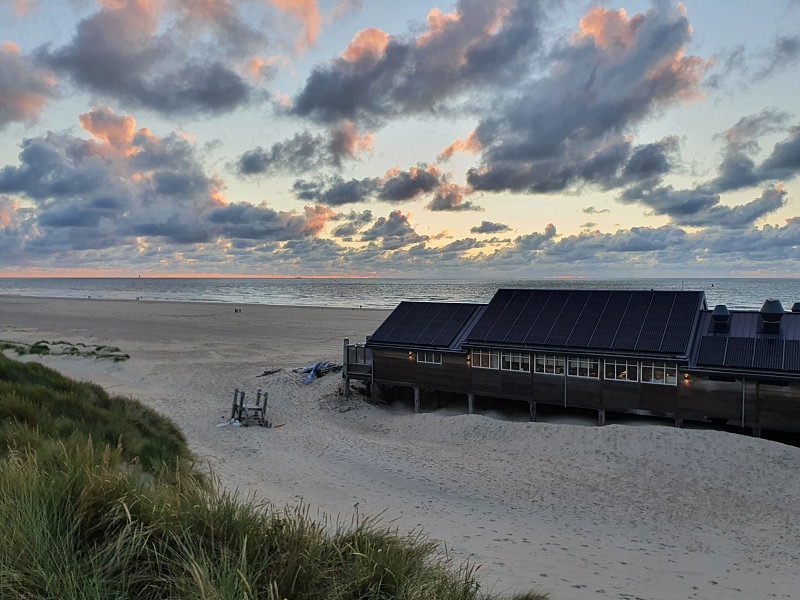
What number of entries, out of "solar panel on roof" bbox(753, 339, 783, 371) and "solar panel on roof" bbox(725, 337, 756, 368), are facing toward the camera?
2

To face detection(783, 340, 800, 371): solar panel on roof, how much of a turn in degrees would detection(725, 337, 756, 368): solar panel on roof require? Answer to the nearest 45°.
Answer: approximately 90° to its left

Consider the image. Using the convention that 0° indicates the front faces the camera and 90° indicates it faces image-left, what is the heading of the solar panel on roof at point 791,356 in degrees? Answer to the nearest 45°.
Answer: approximately 0°

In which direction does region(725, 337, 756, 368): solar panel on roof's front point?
toward the camera

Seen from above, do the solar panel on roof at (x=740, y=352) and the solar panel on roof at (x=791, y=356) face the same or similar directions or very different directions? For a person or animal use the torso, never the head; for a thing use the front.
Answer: same or similar directions

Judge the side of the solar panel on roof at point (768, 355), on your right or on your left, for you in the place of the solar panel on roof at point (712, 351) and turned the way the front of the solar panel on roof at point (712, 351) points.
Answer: on your left

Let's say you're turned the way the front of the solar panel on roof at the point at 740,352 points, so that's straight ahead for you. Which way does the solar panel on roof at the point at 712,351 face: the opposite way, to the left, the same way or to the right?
the same way

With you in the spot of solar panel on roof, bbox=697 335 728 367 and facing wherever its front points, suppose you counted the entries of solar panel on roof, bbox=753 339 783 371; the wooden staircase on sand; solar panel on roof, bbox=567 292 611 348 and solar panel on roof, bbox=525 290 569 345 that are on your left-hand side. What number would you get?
1

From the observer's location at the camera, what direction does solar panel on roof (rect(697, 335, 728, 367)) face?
facing the viewer

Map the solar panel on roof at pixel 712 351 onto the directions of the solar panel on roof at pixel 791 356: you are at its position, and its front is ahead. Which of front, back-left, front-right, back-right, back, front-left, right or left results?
right

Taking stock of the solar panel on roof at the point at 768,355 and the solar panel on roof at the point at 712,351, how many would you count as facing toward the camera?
2

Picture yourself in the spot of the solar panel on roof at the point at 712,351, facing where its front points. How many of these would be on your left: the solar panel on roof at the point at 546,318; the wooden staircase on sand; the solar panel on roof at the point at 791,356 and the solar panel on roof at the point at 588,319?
1

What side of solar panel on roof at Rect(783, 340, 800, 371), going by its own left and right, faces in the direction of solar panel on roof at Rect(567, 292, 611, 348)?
right

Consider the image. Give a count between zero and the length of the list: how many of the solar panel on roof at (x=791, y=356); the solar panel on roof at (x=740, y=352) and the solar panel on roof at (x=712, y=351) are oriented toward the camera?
3

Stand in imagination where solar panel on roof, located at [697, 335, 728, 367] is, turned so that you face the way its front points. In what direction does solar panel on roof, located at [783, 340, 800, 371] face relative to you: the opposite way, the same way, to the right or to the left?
the same way

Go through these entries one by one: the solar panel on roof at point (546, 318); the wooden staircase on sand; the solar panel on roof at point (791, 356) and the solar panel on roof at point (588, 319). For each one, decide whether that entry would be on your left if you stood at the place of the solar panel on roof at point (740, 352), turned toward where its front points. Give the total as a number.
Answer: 1

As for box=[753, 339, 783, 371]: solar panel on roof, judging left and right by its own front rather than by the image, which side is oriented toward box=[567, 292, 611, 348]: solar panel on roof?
right

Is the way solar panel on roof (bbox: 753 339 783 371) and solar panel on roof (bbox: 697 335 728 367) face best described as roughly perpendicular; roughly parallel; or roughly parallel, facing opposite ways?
roughly parallel

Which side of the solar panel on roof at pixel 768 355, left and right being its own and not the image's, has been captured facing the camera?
front
